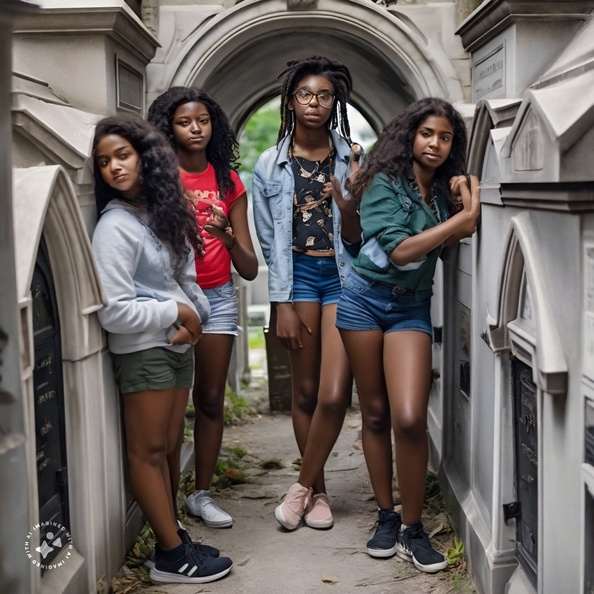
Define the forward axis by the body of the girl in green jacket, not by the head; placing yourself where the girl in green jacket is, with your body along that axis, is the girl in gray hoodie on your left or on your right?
on your right

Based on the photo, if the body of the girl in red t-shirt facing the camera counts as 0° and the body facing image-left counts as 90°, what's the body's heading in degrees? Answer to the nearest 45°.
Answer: approximately 0°

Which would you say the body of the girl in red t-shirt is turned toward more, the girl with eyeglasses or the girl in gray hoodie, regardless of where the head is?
the girl in gray hoodie

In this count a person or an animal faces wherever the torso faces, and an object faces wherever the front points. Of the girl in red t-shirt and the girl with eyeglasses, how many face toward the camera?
2

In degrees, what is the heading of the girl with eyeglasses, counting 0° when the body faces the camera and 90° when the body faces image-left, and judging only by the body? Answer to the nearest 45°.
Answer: approximately 0°
